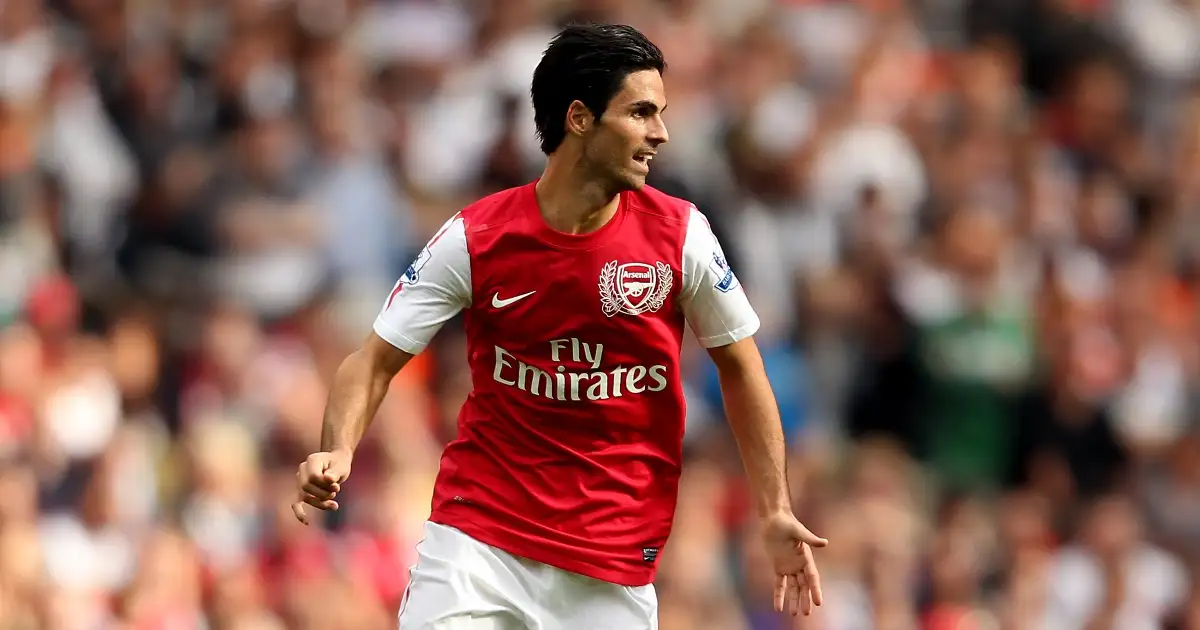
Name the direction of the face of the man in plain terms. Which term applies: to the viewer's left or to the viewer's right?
to the viewer's right

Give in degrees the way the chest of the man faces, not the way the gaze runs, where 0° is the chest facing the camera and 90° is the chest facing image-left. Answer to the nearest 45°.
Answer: approximately 0°
